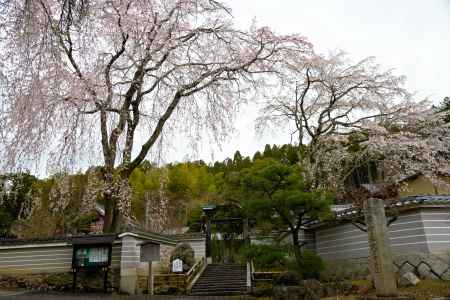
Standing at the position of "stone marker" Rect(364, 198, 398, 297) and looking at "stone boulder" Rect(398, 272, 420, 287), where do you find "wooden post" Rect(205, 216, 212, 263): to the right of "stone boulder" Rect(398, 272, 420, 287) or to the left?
left

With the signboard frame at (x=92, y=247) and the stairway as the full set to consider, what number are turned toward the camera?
2

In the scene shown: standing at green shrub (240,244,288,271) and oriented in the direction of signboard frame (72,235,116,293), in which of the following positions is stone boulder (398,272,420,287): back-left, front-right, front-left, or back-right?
back-left

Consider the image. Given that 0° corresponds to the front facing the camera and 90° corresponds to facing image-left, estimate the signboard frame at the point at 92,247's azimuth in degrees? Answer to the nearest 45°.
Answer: approximately 0°

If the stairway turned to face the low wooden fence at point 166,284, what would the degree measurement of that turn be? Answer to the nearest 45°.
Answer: approximately 45° to its right

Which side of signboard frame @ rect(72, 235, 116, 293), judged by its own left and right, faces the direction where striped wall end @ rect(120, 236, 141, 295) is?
left

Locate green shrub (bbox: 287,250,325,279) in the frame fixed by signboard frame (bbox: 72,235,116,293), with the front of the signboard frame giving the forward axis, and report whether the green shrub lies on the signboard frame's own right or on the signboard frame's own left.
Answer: on the signboard frame's own left

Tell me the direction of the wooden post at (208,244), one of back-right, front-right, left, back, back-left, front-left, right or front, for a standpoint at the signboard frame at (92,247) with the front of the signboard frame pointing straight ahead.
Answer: back-left
